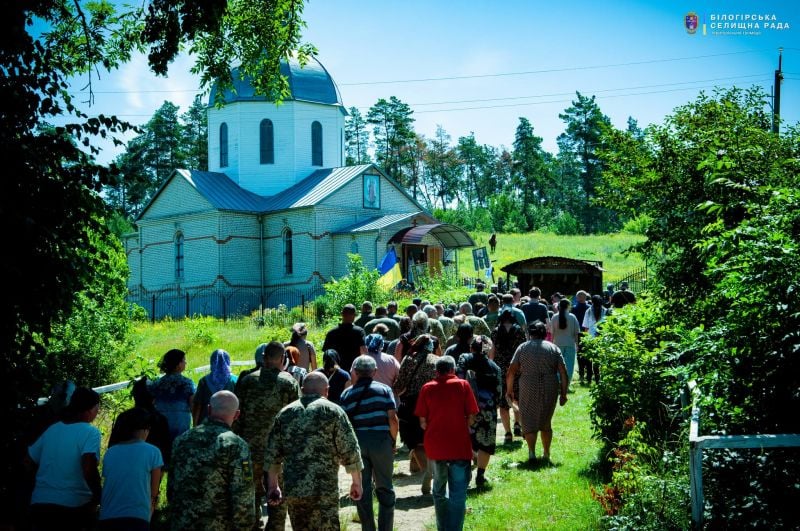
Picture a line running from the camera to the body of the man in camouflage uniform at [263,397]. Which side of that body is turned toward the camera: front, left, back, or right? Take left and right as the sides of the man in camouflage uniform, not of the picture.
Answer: back

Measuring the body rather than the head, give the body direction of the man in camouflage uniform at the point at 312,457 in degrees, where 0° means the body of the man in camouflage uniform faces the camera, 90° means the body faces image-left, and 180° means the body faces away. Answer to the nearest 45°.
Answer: approximately 180°

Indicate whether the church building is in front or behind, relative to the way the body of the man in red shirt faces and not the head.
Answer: in front

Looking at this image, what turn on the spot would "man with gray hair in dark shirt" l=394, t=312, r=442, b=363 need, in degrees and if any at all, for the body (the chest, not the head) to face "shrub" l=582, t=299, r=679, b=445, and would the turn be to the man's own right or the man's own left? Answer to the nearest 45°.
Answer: approximately 135° to the man's own right

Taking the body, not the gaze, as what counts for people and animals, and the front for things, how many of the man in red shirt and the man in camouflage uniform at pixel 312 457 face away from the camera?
2

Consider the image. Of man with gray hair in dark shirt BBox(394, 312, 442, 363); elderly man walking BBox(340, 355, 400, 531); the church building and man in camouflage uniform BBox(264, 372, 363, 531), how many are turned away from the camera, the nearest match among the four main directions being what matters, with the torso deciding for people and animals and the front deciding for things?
3

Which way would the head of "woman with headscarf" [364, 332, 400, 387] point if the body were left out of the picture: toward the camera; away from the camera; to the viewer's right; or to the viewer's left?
away from the camera

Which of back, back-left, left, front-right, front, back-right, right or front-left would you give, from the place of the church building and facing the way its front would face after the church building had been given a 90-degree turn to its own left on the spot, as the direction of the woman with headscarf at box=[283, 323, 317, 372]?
back-right

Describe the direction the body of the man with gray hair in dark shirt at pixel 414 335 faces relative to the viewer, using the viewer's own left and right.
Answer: facing away from the viewer

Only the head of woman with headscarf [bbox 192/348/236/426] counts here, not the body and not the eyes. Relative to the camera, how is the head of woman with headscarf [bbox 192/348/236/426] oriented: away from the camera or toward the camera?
away from the camera

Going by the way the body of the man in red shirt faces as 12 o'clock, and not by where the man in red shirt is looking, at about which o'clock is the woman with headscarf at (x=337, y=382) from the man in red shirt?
The woman with headscarf is roughly at 11 o'clock from the man in red shirt.

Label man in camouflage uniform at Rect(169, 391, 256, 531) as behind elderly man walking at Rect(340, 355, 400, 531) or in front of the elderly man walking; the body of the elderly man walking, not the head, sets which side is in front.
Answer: behind

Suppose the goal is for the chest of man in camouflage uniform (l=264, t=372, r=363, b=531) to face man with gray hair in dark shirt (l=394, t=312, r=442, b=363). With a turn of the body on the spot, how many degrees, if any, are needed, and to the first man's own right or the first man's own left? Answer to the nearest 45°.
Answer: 0° — they already face them

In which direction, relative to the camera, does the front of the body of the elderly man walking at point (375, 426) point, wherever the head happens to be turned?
away from the camera

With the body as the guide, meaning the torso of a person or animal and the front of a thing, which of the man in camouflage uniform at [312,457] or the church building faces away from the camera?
the man in camouflage uniform

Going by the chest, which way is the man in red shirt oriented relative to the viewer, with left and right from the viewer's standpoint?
facing away from the viewer

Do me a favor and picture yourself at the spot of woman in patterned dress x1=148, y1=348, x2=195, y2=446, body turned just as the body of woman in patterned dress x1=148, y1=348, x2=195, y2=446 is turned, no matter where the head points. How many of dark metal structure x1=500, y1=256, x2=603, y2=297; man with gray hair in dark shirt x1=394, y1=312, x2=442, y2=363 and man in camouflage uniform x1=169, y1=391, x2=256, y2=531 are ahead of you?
2

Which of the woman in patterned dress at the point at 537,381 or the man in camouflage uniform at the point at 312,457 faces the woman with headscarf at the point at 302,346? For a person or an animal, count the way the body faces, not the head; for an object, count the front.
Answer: the man in camouflage uniform

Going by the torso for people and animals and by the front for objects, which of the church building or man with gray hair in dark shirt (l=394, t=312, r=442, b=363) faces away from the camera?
the man with gray hair in dark shirt
